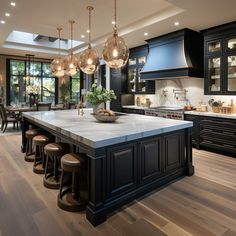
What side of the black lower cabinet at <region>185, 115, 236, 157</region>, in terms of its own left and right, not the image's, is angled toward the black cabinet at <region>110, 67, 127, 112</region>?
right

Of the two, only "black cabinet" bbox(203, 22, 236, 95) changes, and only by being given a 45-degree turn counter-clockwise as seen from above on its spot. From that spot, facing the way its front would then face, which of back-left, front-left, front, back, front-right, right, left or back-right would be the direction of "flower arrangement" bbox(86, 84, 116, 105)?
front-right

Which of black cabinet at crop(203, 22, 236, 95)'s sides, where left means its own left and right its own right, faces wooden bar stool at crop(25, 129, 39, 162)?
front

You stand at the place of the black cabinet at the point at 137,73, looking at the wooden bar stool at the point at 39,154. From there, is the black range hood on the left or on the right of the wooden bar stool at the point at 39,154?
left

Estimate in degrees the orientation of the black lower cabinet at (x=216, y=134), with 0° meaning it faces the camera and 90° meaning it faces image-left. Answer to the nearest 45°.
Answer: approximately 45°

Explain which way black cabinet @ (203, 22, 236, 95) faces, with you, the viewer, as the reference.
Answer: facing the viewer and to the left of the viewer

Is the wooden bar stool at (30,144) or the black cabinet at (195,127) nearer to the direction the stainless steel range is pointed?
the wooden bar stool

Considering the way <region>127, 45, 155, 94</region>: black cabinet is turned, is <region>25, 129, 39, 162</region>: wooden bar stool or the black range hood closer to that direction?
the wooden bar stool

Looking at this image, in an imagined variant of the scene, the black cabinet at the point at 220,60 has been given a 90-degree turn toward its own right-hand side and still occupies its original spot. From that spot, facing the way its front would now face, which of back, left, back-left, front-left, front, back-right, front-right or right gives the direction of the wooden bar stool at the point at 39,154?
left

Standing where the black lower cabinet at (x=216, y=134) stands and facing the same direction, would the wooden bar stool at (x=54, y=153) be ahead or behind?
ahead

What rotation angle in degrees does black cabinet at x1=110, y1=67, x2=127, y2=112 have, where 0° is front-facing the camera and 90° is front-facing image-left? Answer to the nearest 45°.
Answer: approximately 45°

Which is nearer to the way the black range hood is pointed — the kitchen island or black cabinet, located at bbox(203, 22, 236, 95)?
the kitchen island

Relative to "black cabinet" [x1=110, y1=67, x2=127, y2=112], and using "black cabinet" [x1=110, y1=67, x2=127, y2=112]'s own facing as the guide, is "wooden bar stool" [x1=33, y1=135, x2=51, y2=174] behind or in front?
in front
